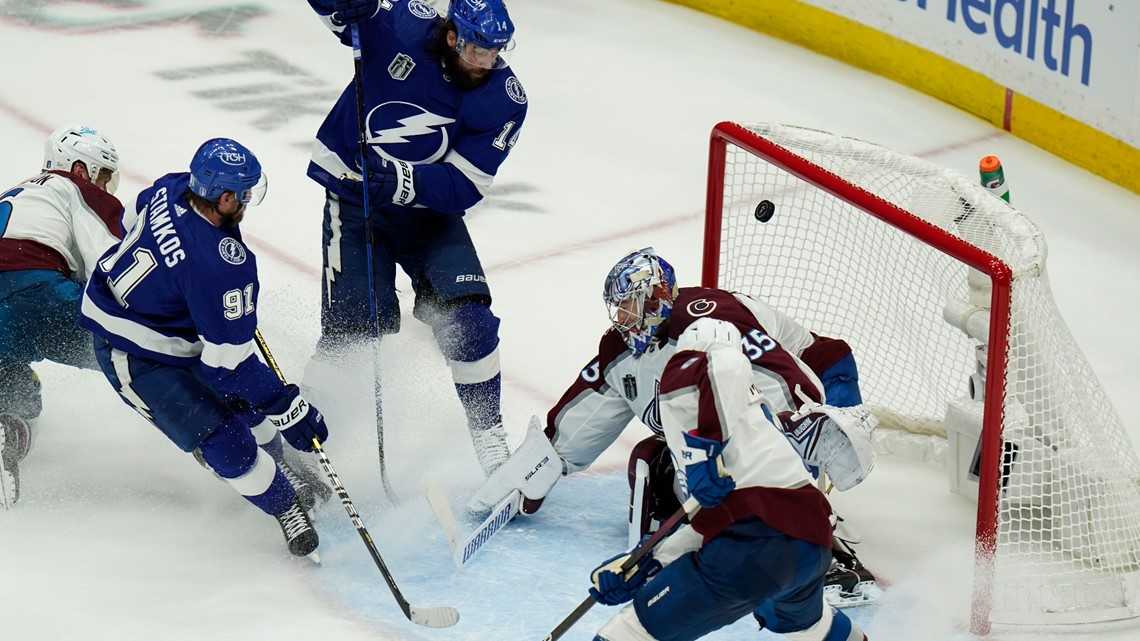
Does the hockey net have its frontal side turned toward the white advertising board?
no

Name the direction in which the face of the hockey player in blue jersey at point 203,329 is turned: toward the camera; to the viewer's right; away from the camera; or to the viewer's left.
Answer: to the viewer's right

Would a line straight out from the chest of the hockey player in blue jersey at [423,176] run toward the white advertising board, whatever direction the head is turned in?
no

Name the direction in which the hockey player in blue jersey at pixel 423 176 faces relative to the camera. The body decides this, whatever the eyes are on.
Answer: toward the camera

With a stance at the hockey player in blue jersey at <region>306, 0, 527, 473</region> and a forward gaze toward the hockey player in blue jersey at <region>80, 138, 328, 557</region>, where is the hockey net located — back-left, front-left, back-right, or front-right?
back-left

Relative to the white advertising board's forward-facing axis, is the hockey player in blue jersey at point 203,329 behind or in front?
in front

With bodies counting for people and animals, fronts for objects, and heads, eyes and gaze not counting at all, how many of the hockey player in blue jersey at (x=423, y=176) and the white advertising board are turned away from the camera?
0

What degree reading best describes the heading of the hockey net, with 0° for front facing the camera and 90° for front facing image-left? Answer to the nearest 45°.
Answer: approximately 45°

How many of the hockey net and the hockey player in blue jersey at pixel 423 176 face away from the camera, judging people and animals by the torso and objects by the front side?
0

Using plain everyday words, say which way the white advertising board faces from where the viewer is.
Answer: facing the viewer and to the left of the viewer

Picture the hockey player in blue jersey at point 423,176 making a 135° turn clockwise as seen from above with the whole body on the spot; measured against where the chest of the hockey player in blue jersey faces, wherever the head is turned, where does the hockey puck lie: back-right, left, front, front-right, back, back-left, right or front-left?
back-right

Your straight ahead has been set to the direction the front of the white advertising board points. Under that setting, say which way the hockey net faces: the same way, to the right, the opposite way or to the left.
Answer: the same way

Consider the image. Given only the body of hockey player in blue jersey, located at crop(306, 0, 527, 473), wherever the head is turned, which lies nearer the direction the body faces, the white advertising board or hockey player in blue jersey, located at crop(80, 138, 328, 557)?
the hockey player in blue jersey

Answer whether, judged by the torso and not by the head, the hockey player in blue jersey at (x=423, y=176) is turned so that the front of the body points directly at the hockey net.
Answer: no

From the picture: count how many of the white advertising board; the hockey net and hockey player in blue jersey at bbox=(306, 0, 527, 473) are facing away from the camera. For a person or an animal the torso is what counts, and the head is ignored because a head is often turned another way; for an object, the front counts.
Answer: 0
